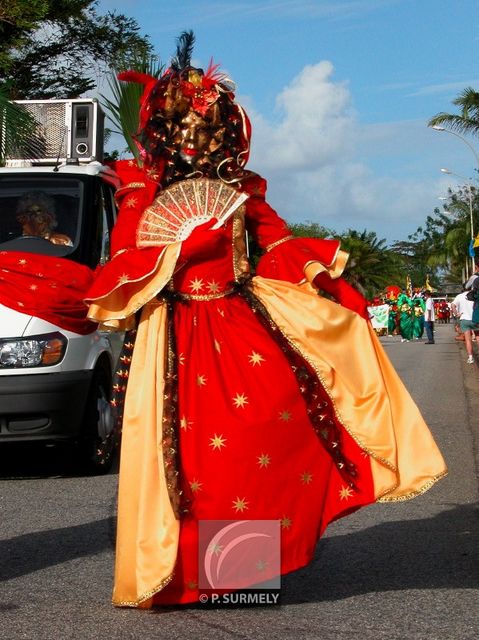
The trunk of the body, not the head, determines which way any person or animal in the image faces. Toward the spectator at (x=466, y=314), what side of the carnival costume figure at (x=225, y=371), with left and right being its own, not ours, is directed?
back

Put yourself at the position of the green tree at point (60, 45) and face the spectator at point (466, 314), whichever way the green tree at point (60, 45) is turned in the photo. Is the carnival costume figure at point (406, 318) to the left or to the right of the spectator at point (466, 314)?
left

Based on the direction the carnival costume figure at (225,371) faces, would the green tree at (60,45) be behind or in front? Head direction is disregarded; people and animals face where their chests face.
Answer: behind

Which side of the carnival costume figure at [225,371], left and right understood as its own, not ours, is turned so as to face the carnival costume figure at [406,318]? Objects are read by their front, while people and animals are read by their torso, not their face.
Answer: back

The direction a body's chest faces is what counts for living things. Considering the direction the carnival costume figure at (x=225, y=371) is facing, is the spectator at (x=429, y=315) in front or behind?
behind

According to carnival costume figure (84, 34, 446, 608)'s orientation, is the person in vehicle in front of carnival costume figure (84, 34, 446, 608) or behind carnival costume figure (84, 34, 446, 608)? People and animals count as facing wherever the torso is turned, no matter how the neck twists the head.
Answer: behind

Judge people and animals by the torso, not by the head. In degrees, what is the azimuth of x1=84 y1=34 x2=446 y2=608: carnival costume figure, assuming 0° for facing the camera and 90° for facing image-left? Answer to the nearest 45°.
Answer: approximately 0°
